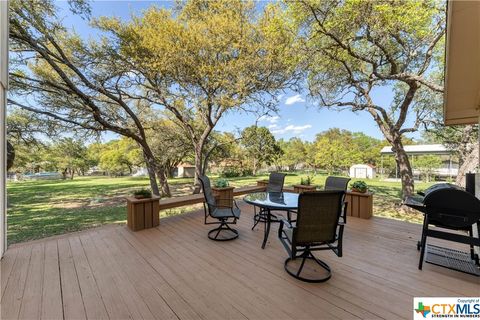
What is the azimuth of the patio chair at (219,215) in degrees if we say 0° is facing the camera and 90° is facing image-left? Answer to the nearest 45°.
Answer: approximately 270°

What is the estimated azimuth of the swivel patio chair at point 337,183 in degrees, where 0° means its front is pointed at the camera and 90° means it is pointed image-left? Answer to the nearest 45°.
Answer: approximately 45°

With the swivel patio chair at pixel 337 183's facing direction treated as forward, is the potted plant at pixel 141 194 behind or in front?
in front

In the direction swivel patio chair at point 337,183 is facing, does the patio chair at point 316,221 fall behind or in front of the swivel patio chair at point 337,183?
in front

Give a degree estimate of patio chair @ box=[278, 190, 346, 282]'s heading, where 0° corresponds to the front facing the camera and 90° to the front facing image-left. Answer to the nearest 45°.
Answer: approximately 135°

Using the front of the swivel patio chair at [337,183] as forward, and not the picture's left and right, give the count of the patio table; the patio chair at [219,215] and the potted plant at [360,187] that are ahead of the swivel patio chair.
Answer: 2

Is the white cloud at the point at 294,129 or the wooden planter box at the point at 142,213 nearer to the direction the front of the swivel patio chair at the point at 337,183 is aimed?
the wooden planter box

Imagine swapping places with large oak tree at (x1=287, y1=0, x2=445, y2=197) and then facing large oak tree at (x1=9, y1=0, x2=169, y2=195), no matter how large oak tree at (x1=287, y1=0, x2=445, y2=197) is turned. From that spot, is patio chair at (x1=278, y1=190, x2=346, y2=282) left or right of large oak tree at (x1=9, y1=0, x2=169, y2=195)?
left

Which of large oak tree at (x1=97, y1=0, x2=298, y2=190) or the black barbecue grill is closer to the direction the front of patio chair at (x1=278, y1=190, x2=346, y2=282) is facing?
the large oak tree

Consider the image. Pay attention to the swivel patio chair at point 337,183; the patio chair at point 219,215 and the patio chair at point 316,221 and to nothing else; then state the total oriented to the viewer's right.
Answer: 1

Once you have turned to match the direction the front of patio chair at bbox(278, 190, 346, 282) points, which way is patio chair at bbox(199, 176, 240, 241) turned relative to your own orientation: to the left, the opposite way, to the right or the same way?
to the right

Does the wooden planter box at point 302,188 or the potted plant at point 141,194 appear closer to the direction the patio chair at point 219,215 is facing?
the wooden planter box

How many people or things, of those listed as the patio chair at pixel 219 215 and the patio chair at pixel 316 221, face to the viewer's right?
1

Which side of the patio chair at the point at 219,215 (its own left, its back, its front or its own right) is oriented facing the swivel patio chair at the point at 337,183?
front

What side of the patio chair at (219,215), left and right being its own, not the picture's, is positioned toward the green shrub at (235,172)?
left
